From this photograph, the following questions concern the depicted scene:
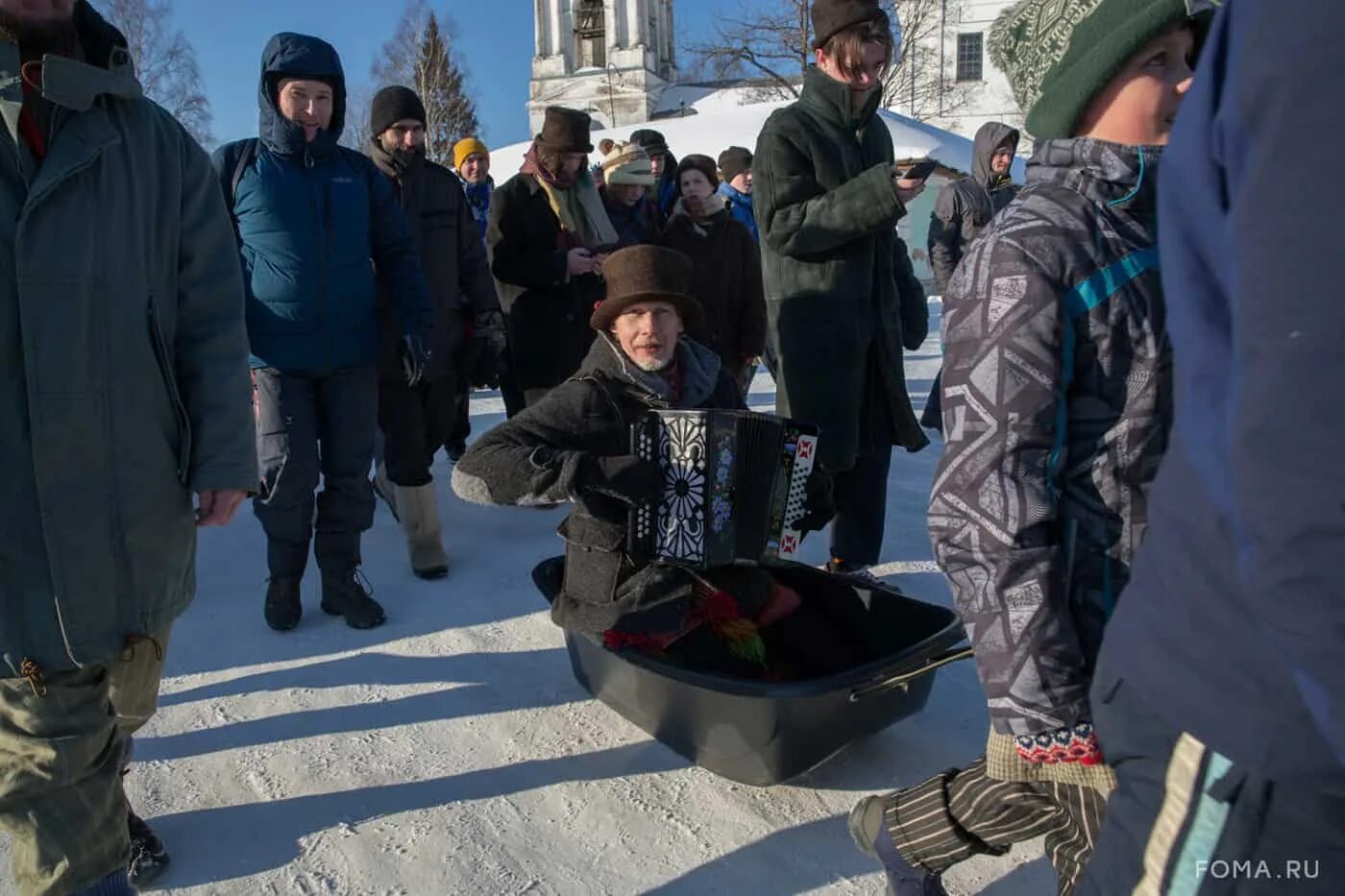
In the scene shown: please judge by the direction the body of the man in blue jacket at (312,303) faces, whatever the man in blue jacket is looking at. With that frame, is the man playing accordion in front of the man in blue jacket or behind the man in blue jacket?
in front

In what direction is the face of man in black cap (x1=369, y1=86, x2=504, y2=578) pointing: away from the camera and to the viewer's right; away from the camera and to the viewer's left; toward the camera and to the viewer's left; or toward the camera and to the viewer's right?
toward the camera and to the viewer's right

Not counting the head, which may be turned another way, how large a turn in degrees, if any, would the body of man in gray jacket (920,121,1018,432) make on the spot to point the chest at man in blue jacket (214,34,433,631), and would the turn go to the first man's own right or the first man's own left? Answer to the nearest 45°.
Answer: approximately 90° to the first man's own right

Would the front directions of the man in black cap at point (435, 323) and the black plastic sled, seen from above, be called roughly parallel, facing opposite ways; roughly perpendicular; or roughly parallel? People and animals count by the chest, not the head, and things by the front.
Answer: roughly parallel

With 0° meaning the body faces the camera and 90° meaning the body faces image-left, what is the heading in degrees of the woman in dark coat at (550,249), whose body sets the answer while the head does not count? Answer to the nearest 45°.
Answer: approximately 315°

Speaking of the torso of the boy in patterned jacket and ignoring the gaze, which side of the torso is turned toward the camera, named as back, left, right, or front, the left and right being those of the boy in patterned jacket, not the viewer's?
right

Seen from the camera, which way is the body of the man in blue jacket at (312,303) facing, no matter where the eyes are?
toward the camera

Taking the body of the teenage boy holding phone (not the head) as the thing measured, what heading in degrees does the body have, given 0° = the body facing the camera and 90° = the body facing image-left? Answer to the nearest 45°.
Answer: approximately 315°

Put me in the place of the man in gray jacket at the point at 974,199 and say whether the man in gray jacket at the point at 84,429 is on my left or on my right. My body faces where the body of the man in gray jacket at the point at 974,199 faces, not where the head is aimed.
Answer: on my right

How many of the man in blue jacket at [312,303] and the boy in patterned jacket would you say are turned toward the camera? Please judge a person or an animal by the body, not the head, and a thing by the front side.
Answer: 1

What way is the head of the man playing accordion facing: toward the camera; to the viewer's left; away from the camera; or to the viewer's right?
toward the camera

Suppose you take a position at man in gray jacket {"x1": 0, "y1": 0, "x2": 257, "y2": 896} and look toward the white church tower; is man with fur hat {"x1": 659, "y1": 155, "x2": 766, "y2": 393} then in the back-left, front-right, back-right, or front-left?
front-right

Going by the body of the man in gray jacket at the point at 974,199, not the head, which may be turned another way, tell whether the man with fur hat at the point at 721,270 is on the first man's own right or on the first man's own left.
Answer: on the first man's own right

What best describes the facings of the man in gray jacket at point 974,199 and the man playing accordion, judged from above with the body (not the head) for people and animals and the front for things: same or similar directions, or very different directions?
same or similar directions

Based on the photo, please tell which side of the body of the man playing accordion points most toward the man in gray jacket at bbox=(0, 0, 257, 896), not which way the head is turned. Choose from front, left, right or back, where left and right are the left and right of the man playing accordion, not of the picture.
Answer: right
